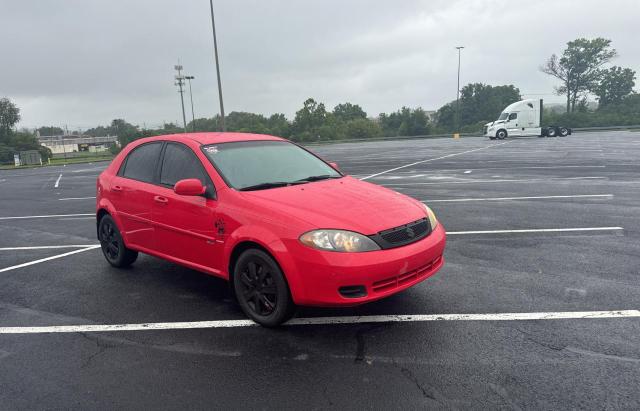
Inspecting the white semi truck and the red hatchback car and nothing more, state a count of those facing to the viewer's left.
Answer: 1

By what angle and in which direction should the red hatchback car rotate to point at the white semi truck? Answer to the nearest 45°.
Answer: approximately 90° to its left

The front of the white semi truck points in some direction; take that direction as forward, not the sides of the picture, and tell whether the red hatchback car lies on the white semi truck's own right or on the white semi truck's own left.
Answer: on the white semi truck's own left

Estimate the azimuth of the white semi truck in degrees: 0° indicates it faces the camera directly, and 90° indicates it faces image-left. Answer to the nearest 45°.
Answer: approximately 90°

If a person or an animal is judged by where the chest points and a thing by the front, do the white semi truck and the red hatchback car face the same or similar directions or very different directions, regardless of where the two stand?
very different directions

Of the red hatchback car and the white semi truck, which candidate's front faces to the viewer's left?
the white semi truck
